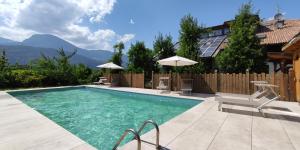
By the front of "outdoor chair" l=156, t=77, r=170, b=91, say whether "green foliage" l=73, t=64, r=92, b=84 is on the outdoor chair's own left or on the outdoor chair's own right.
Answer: on the outdoor chair's own right

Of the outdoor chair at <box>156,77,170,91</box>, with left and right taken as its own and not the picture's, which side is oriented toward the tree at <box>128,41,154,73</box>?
right

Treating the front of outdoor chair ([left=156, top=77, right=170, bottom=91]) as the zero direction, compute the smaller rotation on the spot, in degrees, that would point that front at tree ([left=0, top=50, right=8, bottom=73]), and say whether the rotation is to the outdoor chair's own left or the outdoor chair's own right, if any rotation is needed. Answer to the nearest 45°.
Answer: approximately 45° to the outdoor chair's own right

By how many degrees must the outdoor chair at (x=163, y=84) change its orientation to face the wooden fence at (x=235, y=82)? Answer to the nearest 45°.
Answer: approximately 90° to its left

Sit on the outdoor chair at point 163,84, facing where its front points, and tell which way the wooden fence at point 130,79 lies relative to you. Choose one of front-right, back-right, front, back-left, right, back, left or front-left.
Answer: right

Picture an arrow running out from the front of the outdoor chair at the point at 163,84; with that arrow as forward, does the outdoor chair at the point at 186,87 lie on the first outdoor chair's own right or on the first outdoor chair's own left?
on the first outdoor chair's own left

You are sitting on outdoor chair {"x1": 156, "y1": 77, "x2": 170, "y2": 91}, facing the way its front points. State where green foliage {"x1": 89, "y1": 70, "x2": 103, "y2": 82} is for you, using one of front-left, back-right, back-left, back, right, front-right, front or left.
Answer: right

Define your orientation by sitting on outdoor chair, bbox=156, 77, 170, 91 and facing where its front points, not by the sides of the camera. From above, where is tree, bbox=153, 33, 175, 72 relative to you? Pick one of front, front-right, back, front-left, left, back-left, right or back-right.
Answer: back-right

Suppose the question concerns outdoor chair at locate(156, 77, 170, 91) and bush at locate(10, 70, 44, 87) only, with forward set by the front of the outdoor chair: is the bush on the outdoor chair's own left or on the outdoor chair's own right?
on the outdoor chair's own right

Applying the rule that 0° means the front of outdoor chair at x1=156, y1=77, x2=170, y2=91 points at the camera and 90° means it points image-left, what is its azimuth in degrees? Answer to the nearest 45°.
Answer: approximately 45°

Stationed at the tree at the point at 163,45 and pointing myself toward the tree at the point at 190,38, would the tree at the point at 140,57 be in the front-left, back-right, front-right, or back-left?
back-right
